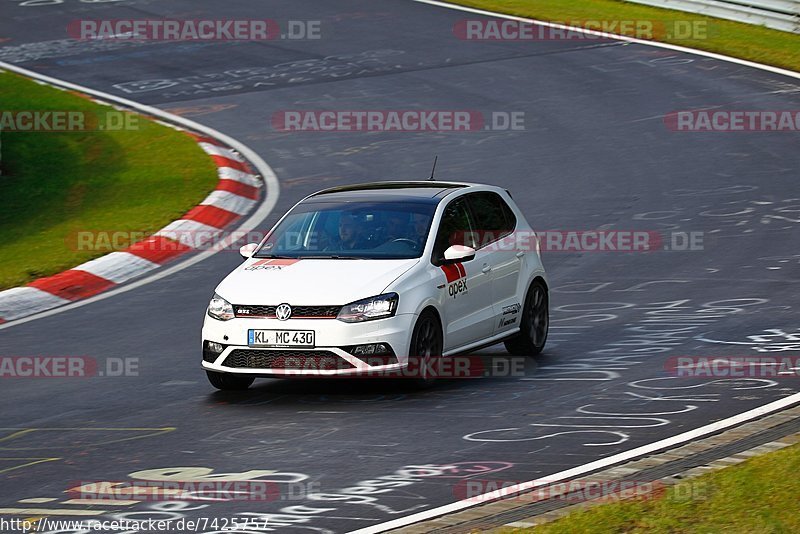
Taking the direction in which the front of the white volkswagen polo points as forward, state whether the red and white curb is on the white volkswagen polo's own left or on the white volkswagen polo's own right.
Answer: on the white volkswagen polo's own right

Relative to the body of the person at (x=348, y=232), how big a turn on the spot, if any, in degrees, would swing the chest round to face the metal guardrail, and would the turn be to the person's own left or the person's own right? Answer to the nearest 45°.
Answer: approximately 180°

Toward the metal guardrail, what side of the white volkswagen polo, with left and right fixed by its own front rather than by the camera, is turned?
back

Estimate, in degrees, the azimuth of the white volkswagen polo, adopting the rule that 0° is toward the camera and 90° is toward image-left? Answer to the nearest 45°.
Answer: approximately 45°

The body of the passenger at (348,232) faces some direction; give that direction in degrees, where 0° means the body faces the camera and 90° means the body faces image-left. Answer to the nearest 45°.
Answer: approximately 45°

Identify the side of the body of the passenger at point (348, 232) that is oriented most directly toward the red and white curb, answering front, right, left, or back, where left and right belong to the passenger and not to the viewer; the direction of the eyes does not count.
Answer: right
